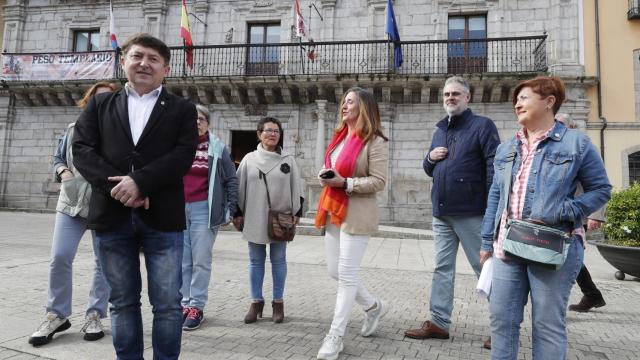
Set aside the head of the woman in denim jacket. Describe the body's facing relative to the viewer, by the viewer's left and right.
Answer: facing the viewer and to the left of the viewer

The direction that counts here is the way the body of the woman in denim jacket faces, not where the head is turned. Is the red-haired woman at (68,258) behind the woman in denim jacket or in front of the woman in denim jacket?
in front

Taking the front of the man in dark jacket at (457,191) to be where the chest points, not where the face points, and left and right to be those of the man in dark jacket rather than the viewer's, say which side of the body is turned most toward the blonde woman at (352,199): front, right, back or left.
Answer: front

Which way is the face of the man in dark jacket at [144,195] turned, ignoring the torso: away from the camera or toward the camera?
toward the camera

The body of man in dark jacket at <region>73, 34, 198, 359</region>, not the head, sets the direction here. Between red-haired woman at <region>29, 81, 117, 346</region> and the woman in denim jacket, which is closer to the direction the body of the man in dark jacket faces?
the woman in denim jacket

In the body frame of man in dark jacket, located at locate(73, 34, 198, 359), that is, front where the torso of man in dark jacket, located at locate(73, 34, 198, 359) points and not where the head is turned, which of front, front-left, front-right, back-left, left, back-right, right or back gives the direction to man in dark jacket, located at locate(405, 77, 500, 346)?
left

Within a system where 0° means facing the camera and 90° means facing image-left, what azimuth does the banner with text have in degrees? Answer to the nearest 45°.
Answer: approximately 0°

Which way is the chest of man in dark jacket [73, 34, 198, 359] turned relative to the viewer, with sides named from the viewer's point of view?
facing the viewer

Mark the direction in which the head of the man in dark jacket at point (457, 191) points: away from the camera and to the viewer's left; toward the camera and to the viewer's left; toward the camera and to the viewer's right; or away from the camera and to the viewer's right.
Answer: toward the camera and to the viewer's left

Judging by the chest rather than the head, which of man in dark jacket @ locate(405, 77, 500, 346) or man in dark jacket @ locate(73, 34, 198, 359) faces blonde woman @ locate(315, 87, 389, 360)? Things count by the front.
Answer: man in dark jacket @ locate(405, 77, 500, 346)

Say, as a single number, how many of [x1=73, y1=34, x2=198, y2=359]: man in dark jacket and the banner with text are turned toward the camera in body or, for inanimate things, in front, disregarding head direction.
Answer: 2
